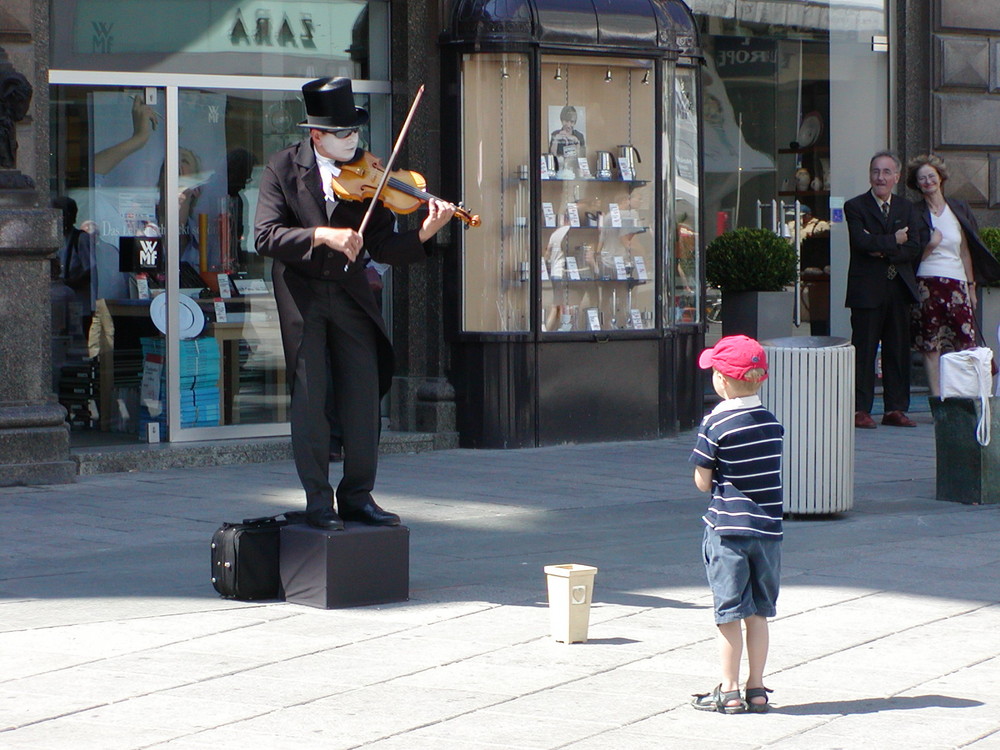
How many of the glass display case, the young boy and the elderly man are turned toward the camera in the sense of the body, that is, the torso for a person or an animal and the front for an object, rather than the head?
2

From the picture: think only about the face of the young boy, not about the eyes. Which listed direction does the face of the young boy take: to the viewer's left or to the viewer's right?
to the viewer's left

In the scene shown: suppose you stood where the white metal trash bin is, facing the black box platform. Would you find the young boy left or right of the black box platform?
left

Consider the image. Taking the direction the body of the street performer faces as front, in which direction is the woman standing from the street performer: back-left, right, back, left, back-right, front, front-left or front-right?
left

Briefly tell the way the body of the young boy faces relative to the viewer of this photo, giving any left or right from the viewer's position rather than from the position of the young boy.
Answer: facing away from the viewer and to the left of the viewer

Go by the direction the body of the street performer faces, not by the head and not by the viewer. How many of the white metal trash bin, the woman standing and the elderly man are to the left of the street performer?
3

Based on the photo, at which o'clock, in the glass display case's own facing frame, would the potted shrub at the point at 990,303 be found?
The potted shrub is roughly at 8 o'clock from the glass display case.

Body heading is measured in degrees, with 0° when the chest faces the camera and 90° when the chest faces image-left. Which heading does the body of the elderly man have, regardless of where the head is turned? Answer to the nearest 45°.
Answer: approximately 0°

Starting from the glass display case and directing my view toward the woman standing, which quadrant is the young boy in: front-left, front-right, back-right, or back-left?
back-right

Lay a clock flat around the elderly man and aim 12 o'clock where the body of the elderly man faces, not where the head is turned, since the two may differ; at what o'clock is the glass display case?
The glass display case is roughly at 2 o'clock from the elderly man.

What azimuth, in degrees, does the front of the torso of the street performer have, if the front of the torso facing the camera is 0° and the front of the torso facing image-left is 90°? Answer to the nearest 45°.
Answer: approximately 315°

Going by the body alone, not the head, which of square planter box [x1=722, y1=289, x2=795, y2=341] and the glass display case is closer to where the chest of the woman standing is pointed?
the glass display case

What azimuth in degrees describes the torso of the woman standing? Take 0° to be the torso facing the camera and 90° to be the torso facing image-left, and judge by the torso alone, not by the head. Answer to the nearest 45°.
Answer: approximately 45°

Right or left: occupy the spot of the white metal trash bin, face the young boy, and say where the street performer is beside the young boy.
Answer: right
